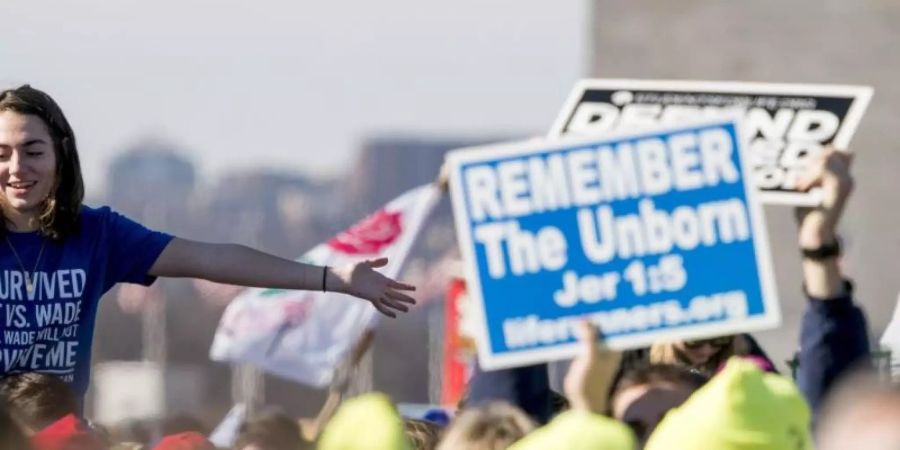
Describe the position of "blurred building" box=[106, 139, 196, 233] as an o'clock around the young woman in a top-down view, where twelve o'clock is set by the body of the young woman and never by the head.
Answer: The blurred building is roughly at 6 o'clock from the young woman.

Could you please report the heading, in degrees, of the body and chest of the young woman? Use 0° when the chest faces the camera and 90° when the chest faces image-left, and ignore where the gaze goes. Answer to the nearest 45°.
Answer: approximately 0°
